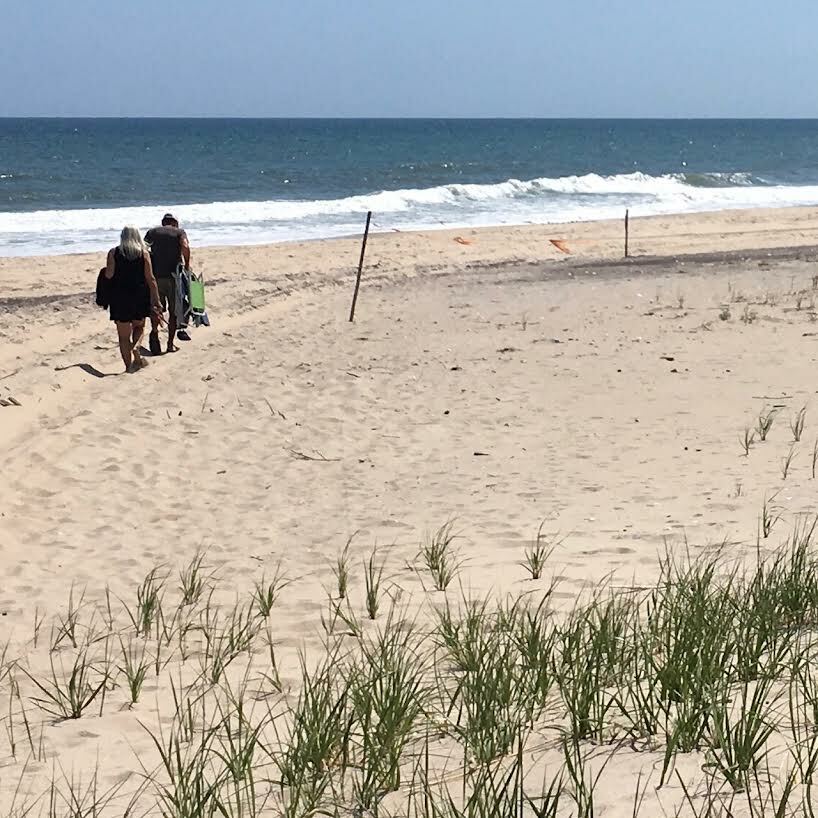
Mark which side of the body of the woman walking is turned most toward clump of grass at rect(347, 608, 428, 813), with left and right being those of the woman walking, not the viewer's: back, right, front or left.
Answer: back

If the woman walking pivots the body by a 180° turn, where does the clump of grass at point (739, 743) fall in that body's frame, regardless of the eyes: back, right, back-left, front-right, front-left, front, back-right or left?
front

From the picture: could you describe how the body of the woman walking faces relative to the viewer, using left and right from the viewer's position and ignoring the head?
facing away from the viewer

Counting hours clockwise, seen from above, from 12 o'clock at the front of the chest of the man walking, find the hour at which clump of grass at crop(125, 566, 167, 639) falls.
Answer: The clump of grass is roughly at 6 o'clock from the man walking.

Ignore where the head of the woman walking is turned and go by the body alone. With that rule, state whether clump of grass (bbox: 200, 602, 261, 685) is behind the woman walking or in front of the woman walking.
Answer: behind

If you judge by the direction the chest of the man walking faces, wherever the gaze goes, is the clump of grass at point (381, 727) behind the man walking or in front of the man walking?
behind

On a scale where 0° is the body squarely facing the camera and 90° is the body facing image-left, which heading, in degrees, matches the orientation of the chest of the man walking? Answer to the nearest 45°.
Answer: approximately 180°

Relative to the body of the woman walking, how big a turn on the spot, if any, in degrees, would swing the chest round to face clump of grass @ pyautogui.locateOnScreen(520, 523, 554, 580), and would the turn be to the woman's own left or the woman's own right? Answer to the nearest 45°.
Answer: approximately 180°

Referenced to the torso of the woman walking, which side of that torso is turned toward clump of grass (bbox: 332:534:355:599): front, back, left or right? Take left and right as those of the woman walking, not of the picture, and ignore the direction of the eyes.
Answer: back

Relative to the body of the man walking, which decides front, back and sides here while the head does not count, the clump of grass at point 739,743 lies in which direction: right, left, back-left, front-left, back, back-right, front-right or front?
back

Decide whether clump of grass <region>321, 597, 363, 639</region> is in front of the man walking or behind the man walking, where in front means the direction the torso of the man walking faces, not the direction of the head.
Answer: behind

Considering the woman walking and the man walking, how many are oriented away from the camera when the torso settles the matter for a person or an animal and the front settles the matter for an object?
2

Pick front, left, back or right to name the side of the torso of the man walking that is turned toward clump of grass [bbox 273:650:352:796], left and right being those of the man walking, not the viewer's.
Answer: back
